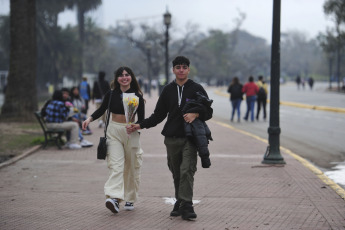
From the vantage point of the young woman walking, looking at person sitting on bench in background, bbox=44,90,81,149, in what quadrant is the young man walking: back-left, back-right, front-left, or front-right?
back-right

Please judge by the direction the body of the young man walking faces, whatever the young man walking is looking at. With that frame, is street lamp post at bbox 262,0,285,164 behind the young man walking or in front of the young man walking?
behind

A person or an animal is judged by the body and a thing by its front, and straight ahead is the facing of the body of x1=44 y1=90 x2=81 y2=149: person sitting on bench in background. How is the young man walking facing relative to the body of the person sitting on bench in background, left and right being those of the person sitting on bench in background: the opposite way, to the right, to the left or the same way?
to the right

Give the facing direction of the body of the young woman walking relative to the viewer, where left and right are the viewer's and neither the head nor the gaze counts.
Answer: facing the viewer

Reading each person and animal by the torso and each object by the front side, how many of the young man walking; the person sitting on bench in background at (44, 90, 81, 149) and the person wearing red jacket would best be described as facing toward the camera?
1

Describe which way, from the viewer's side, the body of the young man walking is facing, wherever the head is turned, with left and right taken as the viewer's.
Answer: facing the viewer

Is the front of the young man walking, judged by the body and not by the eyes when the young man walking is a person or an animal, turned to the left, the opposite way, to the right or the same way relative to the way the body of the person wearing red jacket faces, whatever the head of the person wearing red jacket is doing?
the opposite way

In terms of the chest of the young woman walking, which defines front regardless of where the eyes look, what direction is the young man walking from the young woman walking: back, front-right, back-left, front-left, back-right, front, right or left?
front-left

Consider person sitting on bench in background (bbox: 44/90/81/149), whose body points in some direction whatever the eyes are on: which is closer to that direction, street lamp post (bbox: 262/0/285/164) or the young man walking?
the street lamp post

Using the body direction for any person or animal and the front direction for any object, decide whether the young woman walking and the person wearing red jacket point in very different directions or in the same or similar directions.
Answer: very different directions

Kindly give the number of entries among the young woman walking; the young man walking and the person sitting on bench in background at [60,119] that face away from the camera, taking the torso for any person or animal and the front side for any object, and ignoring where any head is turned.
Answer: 0

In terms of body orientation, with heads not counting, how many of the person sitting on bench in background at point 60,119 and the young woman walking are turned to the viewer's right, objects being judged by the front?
1

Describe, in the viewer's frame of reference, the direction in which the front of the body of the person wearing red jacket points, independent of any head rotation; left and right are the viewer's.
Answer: facing away from the viewer

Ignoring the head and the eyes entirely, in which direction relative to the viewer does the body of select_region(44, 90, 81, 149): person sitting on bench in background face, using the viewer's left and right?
facing to the right of the viewer

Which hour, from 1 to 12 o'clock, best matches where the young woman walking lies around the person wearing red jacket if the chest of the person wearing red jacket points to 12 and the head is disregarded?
The young woman walking is roughly at 6 o'clock from the person wearing red jacket.

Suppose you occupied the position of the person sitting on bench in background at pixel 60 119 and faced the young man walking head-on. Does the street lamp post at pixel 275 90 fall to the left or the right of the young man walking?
left
